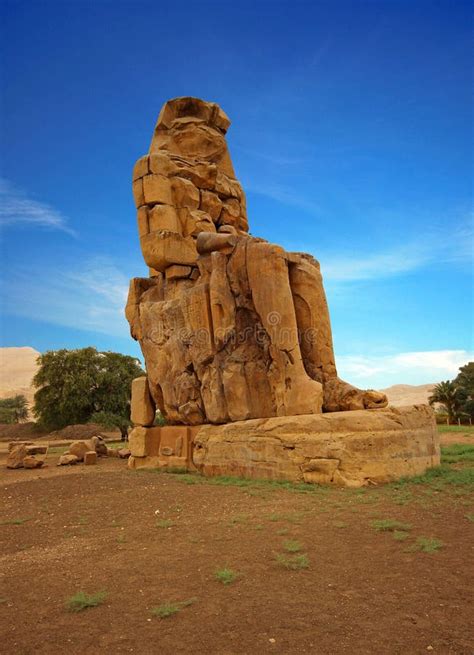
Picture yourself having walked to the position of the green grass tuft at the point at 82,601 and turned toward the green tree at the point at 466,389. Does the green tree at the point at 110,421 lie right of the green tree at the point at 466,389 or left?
left

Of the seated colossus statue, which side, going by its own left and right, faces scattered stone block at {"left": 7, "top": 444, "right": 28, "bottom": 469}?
back

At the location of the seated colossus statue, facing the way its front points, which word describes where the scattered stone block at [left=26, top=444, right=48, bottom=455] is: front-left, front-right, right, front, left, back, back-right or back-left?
back

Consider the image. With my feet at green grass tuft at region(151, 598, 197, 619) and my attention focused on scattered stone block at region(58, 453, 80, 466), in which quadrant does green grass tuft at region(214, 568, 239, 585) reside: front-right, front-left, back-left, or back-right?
front-right

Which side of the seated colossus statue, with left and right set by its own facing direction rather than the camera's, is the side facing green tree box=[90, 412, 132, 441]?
back

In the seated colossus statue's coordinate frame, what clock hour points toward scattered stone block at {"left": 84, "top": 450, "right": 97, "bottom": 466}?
The scattered stone block is roughly at 6 o'clock from the seated colossus statue.

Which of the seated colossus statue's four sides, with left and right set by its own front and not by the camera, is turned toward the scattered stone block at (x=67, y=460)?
back

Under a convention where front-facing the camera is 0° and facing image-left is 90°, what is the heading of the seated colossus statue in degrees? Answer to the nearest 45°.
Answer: approximately 315°

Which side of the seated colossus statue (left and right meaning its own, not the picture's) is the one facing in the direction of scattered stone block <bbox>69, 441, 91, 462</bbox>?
back

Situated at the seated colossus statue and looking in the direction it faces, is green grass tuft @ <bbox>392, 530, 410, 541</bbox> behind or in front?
in front

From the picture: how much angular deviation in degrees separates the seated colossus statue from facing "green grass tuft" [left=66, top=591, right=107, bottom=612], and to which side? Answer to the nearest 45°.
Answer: approximately 45° to its right

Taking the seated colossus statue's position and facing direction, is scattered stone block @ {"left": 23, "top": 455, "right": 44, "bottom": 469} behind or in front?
behind

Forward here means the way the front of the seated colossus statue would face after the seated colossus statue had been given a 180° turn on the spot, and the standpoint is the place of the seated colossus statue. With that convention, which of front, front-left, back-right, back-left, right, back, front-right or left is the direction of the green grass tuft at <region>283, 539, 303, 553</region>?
back-left

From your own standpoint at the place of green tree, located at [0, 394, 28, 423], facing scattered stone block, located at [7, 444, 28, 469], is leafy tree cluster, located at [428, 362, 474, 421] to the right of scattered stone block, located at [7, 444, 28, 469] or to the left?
left

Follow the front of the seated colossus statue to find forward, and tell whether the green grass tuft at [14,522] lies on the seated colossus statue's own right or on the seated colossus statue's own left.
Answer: on the seated colossus statue's own right
